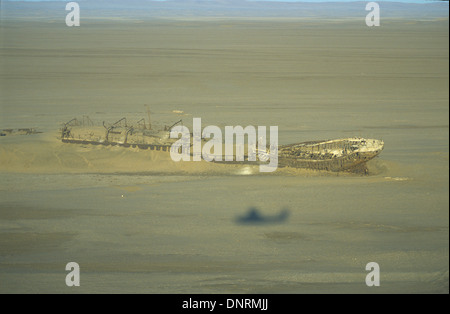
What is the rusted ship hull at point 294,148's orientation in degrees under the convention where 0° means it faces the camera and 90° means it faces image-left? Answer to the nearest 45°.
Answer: approximately 270°
